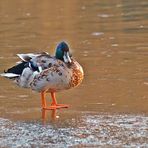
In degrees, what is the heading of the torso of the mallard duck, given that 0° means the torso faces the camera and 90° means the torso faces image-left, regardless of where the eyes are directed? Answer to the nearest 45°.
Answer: approximately 270°
